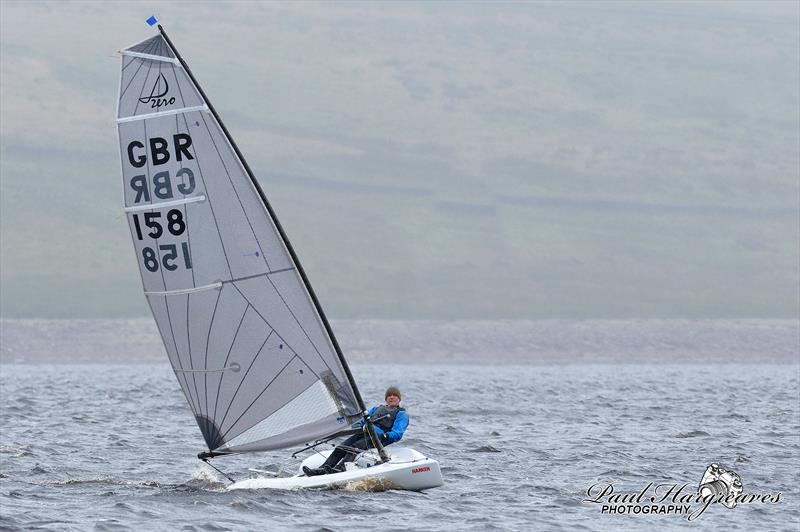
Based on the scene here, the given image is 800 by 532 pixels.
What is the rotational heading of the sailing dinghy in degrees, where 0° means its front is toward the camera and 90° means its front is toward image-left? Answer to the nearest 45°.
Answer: approximately 315°
